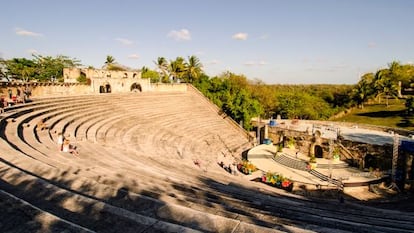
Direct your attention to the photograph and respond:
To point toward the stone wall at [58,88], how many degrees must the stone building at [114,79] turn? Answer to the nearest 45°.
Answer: approximately 45° to its right

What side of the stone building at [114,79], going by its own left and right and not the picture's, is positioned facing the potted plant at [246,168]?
front

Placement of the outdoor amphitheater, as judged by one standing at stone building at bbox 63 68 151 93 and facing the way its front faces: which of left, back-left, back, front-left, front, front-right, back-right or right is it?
front

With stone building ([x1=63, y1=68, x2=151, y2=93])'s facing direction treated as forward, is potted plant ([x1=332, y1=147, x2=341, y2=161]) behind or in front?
in front

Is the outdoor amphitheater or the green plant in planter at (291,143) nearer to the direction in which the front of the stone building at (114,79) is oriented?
the outdoor amphitheater

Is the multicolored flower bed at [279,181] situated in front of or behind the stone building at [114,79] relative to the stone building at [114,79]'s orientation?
in front

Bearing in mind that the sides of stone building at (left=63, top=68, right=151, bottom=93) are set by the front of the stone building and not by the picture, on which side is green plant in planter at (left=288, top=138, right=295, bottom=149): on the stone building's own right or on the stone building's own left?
on the stone building's own left

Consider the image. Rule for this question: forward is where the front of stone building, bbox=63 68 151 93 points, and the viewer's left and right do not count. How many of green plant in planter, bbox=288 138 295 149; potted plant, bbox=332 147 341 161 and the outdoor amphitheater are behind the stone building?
0

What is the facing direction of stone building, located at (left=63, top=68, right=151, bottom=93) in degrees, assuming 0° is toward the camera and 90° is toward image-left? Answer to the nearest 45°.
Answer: approximately 0°
